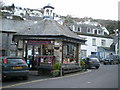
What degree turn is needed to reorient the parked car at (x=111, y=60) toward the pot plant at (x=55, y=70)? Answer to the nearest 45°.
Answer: approximately 45° to its left

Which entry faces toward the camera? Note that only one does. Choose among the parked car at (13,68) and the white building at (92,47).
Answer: the white building

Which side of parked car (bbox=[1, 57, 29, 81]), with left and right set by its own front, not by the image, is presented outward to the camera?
back

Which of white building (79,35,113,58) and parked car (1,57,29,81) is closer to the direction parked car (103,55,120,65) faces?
the parked car

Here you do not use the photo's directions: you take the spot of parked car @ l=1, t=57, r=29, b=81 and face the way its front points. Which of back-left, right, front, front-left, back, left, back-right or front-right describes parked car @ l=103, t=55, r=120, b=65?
front-right

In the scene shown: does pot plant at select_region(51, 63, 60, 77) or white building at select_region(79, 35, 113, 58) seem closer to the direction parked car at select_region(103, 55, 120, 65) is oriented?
the pot plant

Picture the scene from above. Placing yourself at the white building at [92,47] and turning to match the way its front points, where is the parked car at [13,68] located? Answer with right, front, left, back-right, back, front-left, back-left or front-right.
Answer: front

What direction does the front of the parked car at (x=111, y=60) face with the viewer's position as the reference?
facing the viewer and to the left of the viewer

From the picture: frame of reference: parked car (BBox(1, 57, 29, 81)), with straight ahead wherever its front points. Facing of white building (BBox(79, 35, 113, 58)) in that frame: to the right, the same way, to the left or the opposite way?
the opposite way

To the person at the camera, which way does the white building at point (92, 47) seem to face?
facing the viewer

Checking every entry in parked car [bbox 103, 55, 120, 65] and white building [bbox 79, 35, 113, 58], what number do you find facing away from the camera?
0

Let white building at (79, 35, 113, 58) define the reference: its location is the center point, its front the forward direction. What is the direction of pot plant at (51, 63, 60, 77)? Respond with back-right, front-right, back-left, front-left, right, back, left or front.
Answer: front
